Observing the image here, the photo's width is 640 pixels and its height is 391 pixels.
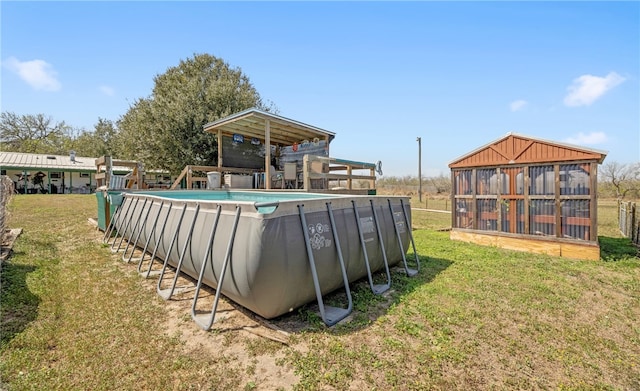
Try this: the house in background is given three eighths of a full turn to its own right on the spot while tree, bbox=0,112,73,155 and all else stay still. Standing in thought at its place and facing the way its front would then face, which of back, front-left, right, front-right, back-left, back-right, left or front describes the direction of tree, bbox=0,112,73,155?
front-right

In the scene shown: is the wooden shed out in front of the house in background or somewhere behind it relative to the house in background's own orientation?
in front

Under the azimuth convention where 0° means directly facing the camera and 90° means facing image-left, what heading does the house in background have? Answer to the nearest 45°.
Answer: approximately 0°
